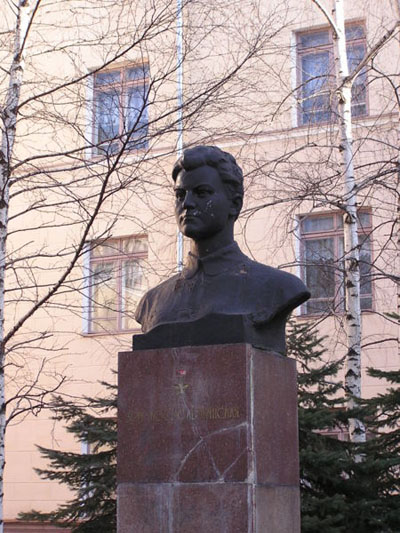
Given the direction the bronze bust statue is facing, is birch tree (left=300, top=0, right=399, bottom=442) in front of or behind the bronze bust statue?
behind

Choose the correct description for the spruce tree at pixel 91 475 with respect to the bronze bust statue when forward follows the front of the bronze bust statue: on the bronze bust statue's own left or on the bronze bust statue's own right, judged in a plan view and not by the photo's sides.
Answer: on the bronze bust statue's own right

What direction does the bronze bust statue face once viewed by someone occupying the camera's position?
facing the viewer and to the left of the viewer

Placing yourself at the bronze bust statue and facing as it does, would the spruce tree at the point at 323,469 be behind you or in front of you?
behind
